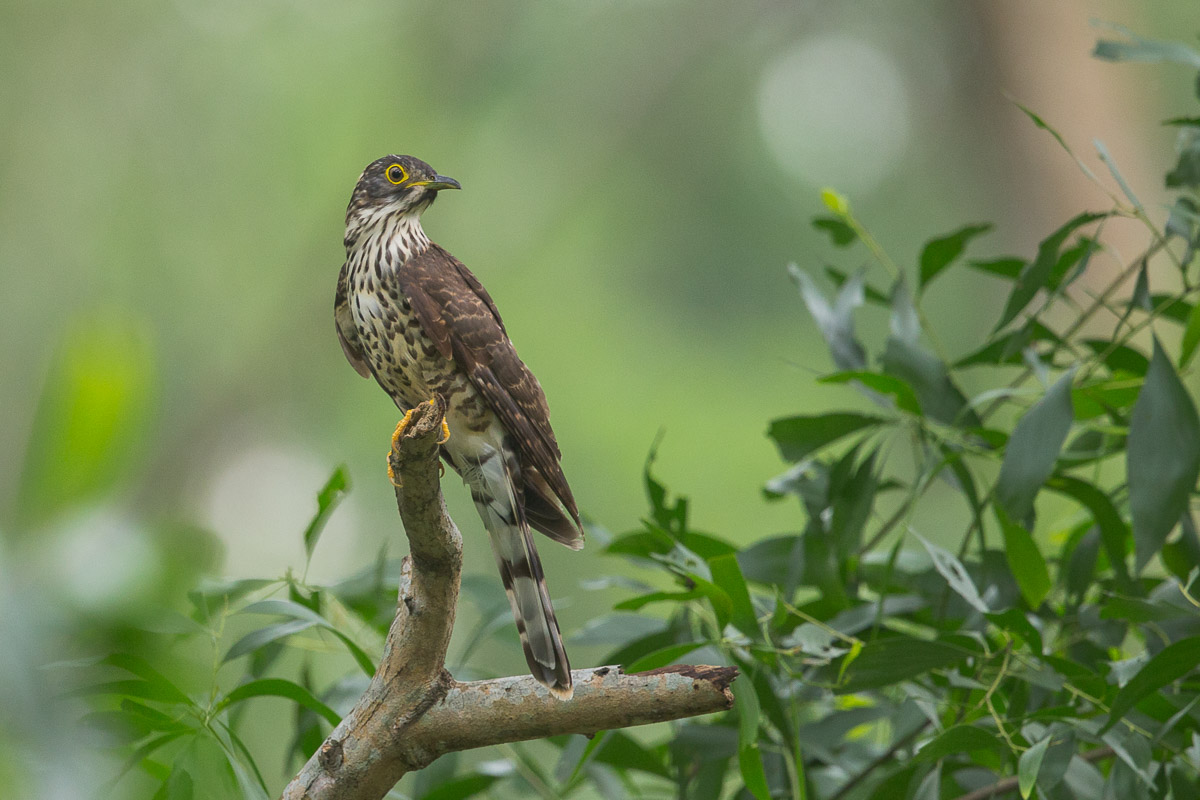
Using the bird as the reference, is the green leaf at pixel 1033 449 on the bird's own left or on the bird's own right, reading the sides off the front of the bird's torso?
on the bird's own left

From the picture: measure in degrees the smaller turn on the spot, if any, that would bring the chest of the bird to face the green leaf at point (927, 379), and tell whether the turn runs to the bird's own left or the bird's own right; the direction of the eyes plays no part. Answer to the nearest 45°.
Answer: approximately 135° to the bird's own left

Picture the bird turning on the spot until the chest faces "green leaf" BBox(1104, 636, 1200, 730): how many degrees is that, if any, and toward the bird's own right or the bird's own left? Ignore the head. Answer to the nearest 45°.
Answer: approximately 90° to the bird's own left

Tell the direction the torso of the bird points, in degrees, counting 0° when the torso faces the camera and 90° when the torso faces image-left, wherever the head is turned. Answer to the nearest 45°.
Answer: approximately 45°

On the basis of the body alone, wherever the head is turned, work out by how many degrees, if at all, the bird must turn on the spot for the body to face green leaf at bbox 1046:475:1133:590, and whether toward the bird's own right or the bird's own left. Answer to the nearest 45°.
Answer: approximately 135° to the bird's own left
